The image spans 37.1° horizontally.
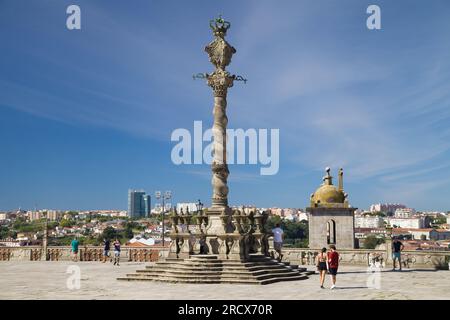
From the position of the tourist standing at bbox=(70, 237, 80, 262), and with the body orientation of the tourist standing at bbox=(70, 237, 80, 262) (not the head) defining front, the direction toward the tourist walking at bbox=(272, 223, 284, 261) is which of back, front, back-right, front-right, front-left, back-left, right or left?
back-right

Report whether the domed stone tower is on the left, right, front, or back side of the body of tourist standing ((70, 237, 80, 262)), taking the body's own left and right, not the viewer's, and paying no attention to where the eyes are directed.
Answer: right

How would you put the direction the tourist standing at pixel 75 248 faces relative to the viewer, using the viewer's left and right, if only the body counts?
facing away from the viewer
